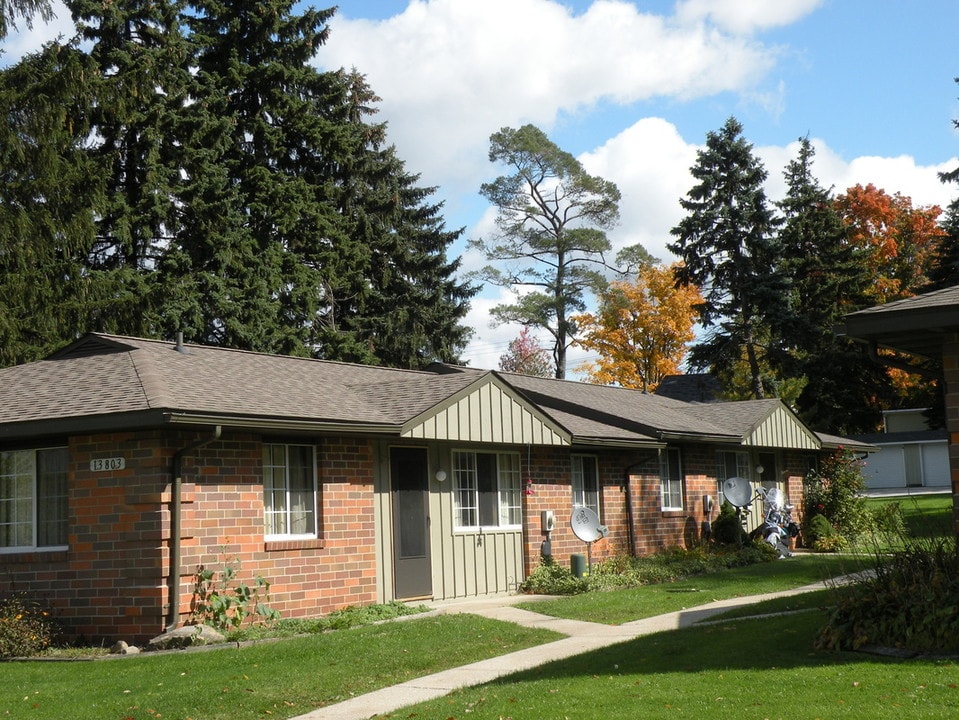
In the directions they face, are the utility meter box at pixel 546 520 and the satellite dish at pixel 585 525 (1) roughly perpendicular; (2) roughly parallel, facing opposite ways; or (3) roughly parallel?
roughly parallel

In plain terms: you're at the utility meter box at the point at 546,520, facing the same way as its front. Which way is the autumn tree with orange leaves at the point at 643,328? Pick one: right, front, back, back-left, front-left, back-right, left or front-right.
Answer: back-left

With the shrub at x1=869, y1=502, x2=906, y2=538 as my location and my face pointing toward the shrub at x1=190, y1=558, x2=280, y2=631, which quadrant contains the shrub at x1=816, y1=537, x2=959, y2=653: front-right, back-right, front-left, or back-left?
front-left

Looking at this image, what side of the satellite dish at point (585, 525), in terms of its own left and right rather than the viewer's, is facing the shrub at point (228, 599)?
right

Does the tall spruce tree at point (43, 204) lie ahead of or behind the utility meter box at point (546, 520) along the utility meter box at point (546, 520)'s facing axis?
behind

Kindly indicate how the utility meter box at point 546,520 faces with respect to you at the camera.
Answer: facing the viewer and to the right of the viewer

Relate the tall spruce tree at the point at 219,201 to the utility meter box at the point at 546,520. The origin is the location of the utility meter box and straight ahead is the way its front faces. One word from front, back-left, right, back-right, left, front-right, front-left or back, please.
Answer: back

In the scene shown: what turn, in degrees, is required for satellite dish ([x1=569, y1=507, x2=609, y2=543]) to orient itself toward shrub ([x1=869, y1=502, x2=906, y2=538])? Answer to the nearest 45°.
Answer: approximately 90° to its left

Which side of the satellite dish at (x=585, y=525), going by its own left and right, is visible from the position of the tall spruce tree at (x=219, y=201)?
back

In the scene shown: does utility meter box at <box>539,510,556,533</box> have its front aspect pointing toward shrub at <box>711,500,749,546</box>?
no

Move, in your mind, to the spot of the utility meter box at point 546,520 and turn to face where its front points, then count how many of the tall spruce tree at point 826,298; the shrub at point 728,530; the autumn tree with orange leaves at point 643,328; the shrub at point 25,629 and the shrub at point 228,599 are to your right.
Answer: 2

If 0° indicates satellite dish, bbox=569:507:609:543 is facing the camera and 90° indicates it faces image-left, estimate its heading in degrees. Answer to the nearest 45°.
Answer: approximately 315°

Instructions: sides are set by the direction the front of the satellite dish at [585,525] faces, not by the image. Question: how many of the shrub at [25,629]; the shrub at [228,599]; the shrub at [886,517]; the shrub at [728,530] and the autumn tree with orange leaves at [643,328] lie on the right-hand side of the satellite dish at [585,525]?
2

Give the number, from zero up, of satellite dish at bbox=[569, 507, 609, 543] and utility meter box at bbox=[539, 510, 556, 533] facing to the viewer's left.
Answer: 0
